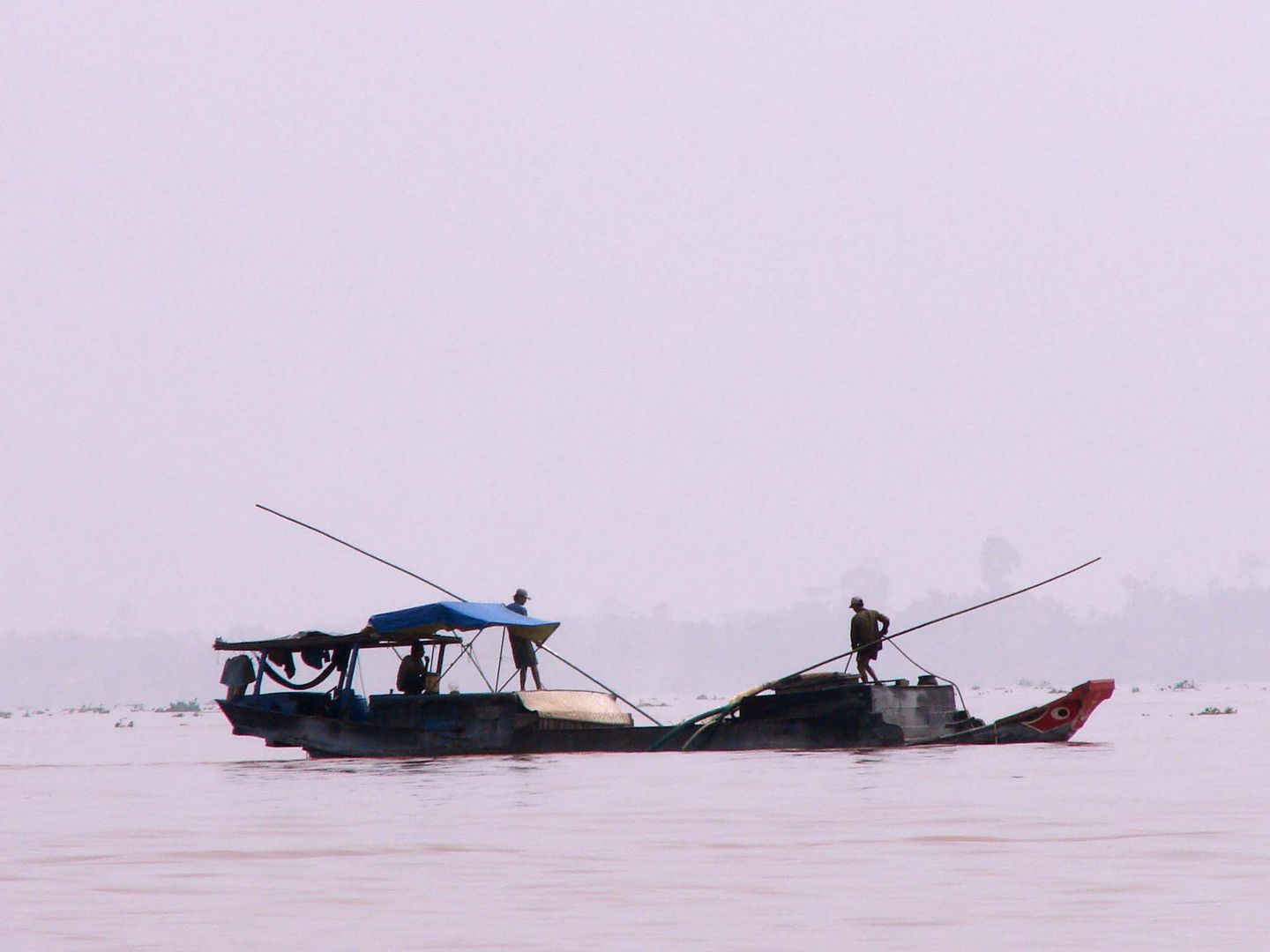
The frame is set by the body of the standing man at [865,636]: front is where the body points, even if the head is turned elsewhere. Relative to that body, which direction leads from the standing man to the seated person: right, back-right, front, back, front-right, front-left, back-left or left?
front-left

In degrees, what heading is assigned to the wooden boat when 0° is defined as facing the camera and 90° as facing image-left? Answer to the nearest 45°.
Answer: approximately 270°

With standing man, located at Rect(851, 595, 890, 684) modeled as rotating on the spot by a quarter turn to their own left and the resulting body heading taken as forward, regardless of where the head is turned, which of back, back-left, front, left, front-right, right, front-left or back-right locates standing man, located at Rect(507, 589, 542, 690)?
front-right

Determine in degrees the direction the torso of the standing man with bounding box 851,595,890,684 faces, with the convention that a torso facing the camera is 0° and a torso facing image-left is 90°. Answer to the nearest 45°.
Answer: approximately 135°
